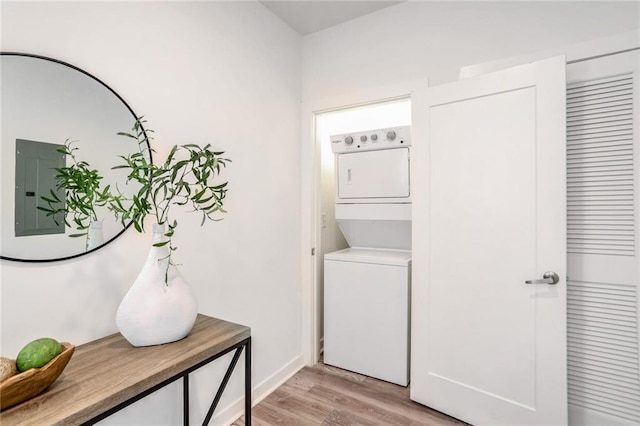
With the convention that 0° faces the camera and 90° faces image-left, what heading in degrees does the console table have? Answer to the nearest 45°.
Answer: approximately 315°

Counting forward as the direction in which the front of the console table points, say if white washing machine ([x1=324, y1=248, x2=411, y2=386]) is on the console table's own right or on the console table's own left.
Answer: on the console table's own left

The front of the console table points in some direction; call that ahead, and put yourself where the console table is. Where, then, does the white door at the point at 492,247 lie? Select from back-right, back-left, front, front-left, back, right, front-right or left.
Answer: front-left
